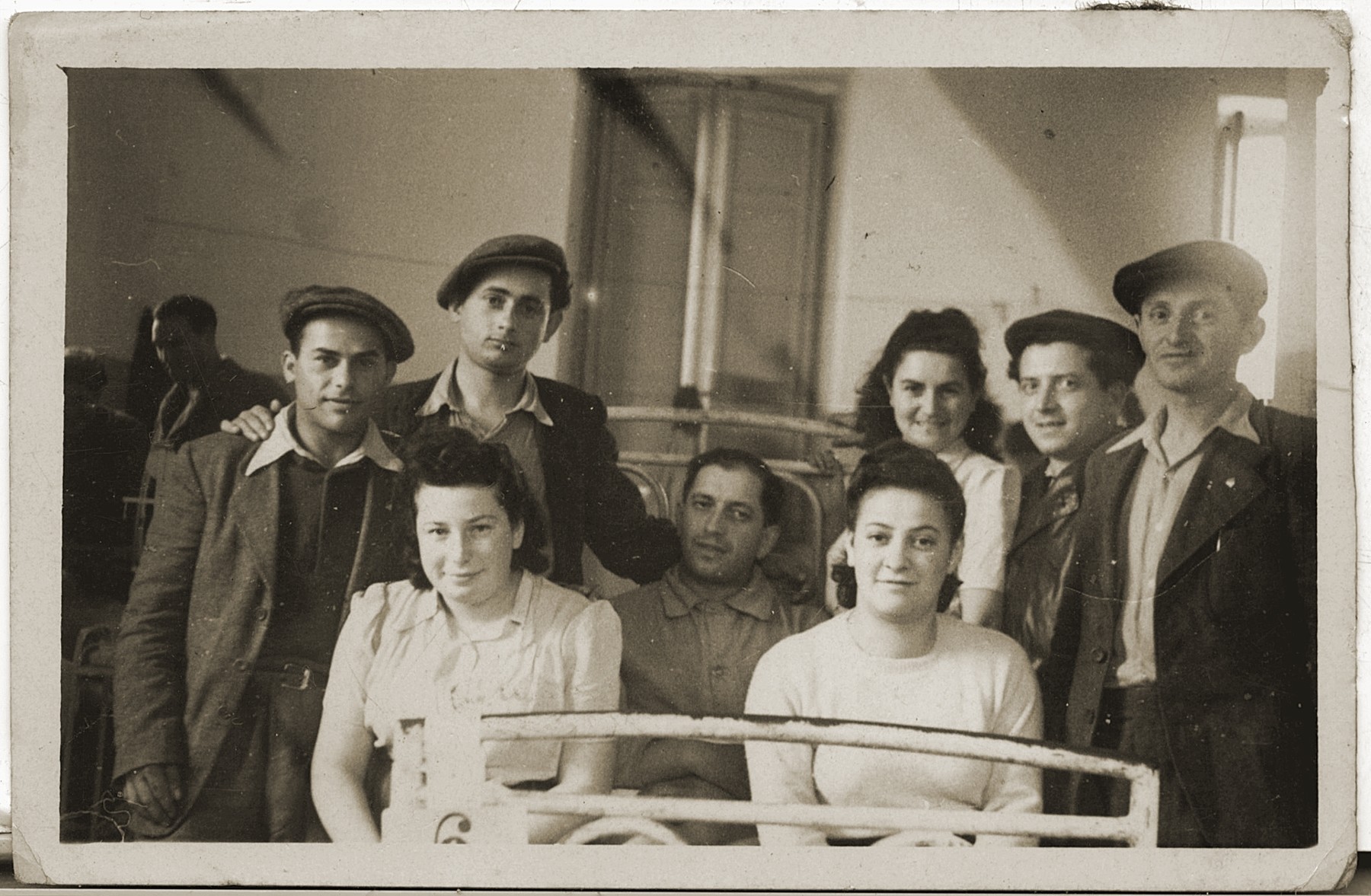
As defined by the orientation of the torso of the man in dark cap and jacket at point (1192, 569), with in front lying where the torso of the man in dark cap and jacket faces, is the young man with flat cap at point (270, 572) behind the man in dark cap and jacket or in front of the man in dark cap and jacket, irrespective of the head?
in front

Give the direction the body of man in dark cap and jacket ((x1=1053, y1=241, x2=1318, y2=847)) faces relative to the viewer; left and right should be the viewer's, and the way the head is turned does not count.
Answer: facing the viewer and to the left of the viewer

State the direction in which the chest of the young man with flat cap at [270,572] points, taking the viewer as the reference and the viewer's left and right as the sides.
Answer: facing the viewer and to the right of the viewer

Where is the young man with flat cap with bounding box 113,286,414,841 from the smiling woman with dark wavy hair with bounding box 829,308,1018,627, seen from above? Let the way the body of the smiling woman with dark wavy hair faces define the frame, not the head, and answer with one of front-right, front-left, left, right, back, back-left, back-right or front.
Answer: right

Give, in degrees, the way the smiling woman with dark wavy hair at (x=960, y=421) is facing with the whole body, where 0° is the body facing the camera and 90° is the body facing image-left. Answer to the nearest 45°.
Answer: approximately 0°

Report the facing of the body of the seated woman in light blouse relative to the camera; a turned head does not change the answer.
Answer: toward the camera
